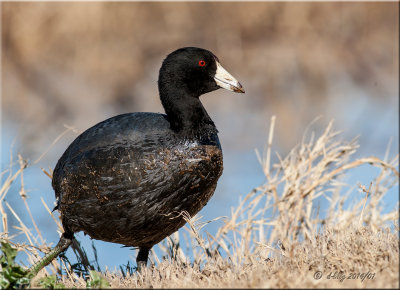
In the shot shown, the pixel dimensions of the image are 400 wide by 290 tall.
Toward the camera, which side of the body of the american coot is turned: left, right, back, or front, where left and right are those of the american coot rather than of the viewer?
right
